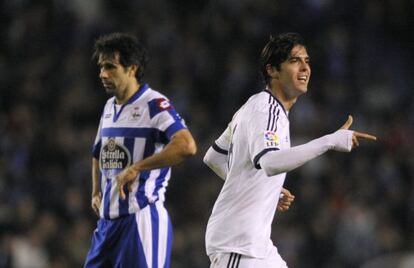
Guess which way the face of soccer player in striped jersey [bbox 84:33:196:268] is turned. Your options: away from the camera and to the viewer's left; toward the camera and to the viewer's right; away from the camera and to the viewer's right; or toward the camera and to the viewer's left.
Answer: toward the camera and to the viewer's left

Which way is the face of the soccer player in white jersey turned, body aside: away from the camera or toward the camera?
toward the camera

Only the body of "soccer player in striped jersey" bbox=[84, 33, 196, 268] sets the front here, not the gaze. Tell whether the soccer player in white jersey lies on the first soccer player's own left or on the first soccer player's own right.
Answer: on the first soccer player's own left

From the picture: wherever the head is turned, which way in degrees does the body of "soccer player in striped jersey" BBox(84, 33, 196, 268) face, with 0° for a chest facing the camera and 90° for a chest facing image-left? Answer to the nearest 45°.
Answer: approximately 45°
